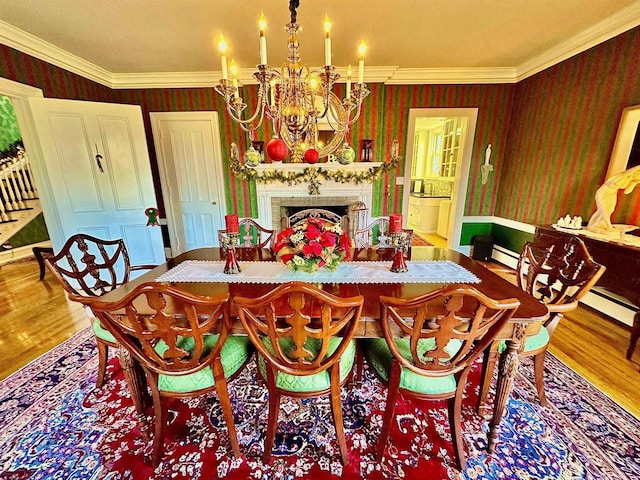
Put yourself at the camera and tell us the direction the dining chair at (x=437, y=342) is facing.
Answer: facing away from the viewer and to the left of the viewer

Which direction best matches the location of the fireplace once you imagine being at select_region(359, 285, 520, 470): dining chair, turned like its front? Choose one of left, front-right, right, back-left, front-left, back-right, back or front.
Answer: front

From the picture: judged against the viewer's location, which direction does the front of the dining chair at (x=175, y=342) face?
facing away from the viewer and to the right of the viewer

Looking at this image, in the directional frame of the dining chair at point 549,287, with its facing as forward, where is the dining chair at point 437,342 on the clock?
the dining chair at point 437,342 is roughly at 11 o'clock from the dining chair at point 549,287.

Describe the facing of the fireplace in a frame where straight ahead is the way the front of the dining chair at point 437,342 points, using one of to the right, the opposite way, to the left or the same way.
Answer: the opposite way

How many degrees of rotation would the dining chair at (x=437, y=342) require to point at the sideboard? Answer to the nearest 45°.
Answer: approximately 90° to its right

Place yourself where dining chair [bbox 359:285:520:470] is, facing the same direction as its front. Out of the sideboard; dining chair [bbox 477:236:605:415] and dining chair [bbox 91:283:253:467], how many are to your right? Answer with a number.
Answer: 2

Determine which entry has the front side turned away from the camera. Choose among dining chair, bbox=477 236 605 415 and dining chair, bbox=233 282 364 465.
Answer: dining chair, bbox=233 282 364 465

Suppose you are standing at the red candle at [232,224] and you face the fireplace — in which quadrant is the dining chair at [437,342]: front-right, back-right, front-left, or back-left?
back-right

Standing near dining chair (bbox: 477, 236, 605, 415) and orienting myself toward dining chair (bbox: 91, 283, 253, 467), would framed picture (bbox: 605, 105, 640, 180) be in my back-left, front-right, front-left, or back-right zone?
back-right

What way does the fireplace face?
toward the camera

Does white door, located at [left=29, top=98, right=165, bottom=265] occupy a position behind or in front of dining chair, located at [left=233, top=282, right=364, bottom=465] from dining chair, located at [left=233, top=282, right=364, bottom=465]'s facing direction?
in front

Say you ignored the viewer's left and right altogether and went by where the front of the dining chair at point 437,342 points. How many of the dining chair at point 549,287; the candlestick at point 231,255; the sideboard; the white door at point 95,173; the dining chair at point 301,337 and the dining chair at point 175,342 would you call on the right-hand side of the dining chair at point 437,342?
2

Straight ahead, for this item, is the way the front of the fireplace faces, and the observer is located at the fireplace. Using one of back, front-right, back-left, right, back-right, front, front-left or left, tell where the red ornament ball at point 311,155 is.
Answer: front

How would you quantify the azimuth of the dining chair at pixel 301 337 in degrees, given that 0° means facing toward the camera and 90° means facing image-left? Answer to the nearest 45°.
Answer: approximately 180°

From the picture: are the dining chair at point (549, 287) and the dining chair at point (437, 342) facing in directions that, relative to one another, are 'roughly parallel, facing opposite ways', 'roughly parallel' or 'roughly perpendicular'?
roughly perpendicular

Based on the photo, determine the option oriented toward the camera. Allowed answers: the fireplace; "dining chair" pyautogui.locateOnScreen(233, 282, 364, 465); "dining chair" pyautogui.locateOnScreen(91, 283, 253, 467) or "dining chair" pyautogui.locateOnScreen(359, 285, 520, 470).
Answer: the fireplace

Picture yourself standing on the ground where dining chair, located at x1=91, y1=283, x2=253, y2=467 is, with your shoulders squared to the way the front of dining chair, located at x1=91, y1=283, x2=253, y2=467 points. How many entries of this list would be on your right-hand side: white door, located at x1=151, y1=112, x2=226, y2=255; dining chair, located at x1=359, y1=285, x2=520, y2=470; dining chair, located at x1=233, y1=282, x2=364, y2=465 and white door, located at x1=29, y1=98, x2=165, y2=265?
2

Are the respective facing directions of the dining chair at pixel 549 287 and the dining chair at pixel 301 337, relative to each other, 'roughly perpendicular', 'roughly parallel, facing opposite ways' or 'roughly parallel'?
roughly perpendicular

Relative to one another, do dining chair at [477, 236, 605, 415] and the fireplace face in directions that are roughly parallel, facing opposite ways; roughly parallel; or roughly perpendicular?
roughly perpendicular
